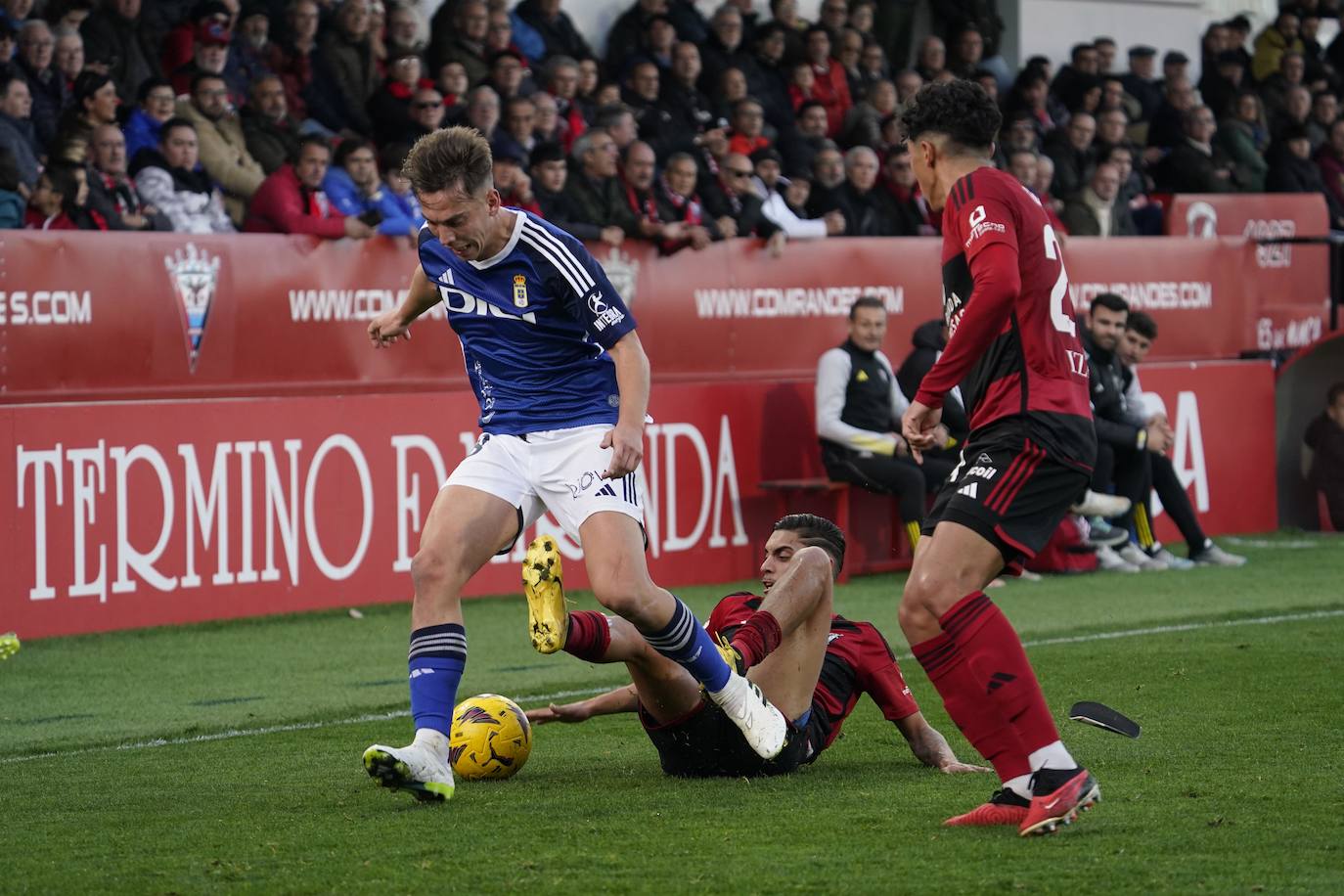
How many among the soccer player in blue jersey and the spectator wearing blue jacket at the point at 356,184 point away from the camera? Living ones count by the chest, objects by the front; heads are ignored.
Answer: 0

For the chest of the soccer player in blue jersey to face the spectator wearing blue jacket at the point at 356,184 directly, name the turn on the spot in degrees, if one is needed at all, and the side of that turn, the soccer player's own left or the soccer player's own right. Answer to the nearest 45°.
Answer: approximately 135° to the soccer player's own right

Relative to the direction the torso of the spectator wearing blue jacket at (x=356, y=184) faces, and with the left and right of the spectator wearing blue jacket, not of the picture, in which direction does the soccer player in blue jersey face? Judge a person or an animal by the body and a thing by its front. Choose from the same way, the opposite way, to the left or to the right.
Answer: to the right

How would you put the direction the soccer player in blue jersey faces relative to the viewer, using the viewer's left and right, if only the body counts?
facing the viewer and to the left of the viewer

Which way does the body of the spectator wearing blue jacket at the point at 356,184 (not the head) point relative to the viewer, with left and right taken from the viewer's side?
facing the viewer and to the right of the viewer

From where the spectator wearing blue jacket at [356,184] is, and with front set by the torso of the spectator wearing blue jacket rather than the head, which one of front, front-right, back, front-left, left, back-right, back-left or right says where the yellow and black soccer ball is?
front-right

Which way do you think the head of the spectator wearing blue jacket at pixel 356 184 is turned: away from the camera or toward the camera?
toward the camera

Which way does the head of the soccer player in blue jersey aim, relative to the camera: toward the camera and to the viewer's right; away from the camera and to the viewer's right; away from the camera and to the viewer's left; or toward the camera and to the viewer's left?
toward the camera and to the viewer's left

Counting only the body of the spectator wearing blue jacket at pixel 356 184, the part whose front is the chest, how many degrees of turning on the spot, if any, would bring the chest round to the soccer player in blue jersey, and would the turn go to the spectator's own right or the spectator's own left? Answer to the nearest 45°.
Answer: approximately 45° to the spectator's own right
